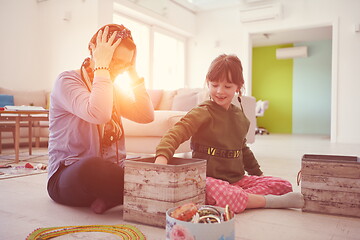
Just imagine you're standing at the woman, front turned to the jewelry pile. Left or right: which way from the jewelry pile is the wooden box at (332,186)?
left

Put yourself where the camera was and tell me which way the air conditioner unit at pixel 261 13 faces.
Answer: facing the viewer and to the left of the viewer

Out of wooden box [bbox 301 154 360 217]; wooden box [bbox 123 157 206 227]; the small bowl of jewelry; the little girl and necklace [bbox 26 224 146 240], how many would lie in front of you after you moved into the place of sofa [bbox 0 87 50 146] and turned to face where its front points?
5

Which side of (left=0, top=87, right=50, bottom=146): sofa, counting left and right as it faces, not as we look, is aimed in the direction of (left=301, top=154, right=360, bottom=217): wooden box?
front

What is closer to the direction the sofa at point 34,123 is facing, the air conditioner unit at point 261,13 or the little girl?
the little girl

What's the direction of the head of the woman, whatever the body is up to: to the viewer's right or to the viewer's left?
to the viewer's right

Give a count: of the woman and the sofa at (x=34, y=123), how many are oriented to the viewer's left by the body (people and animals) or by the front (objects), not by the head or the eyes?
0

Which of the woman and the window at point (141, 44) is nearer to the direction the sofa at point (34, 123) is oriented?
the woman

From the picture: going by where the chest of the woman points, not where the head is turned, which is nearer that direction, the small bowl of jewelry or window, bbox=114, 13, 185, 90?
the small bowl of jewelry

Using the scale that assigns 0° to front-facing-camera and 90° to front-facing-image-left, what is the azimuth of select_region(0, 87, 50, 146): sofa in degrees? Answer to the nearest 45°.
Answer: approximately 0°

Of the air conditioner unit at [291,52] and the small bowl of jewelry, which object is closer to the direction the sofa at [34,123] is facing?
the small bowl of jewelry

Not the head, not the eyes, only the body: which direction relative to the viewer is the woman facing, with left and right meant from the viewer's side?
facing the viewer and to the right of the viewer

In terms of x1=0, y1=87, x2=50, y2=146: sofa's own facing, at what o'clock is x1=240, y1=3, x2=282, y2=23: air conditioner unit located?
The air conditioner unit is roughly at 9 o'clock from the sofa.

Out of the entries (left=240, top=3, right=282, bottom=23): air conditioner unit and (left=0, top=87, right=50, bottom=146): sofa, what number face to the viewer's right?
0

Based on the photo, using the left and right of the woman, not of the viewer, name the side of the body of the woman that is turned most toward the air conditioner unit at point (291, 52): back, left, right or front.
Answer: left
